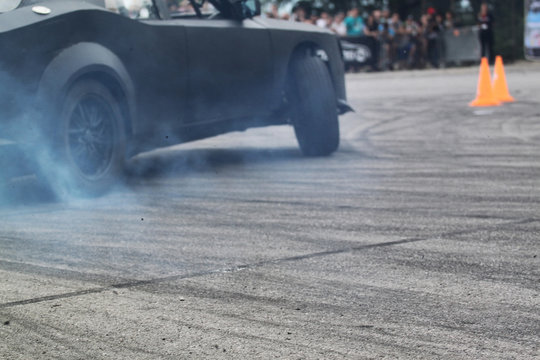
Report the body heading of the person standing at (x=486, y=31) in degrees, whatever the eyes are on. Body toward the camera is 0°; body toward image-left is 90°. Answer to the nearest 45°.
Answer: approximately 45°

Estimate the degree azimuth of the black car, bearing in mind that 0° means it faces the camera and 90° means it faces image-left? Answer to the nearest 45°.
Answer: approximately 225°

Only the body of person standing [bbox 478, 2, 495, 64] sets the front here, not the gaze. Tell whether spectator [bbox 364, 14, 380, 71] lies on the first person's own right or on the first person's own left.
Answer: on the first person's own right

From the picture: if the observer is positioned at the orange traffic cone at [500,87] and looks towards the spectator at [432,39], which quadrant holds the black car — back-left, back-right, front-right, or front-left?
back-left

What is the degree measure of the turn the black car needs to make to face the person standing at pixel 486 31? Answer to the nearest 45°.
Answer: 0° — it already faces them

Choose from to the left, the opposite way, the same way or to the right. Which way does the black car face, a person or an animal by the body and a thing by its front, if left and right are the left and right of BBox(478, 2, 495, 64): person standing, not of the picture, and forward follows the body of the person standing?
the opposite way
